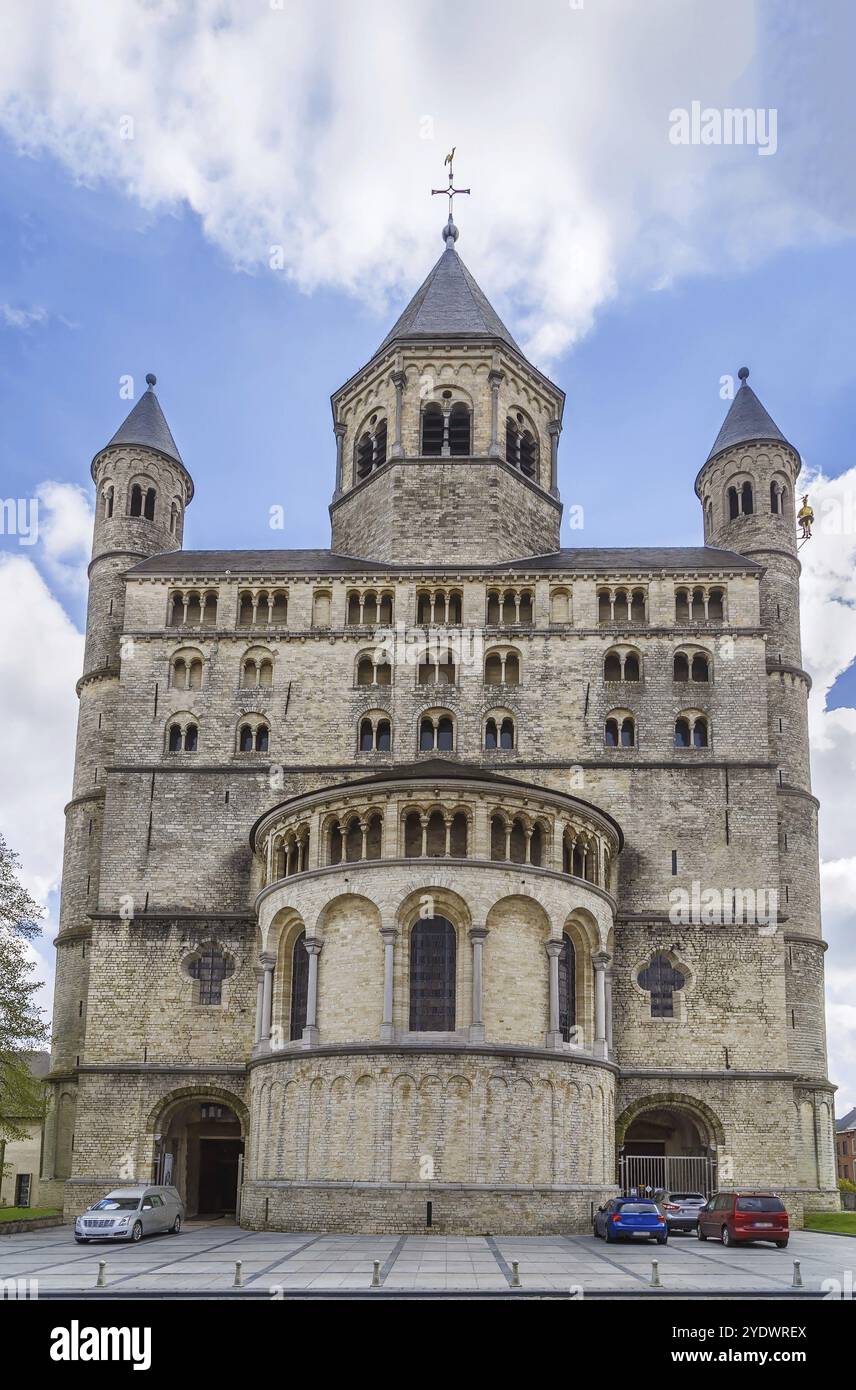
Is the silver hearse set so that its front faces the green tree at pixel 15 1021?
no

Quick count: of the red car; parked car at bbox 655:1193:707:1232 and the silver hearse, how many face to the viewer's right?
0

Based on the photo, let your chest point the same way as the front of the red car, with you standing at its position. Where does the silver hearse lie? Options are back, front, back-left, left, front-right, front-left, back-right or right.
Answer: front-left

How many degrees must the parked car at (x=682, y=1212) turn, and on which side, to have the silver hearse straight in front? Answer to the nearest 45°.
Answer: approximately 90° to its left

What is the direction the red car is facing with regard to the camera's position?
facing away from the viewer and to the left of the viewer

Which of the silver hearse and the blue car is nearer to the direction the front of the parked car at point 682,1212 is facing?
the silver hearse

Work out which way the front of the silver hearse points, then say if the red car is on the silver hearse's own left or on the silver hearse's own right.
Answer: on the silver hearse's own left

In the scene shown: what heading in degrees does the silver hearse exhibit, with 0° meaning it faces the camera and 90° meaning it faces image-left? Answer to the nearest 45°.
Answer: approximately 45°

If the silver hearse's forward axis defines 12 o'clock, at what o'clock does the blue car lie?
The blue car is roughly at 8 o'clock from the silver hearse.

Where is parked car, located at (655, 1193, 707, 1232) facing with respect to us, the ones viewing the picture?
facing away from the viewer and to the left of the viewer

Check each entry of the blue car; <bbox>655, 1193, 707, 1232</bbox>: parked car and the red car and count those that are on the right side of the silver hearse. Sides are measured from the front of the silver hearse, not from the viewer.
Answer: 0

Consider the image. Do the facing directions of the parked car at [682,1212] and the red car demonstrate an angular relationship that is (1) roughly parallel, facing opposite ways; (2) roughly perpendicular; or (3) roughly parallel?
roughly parallel

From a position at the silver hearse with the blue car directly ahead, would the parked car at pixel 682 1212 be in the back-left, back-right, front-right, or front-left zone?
front-left
